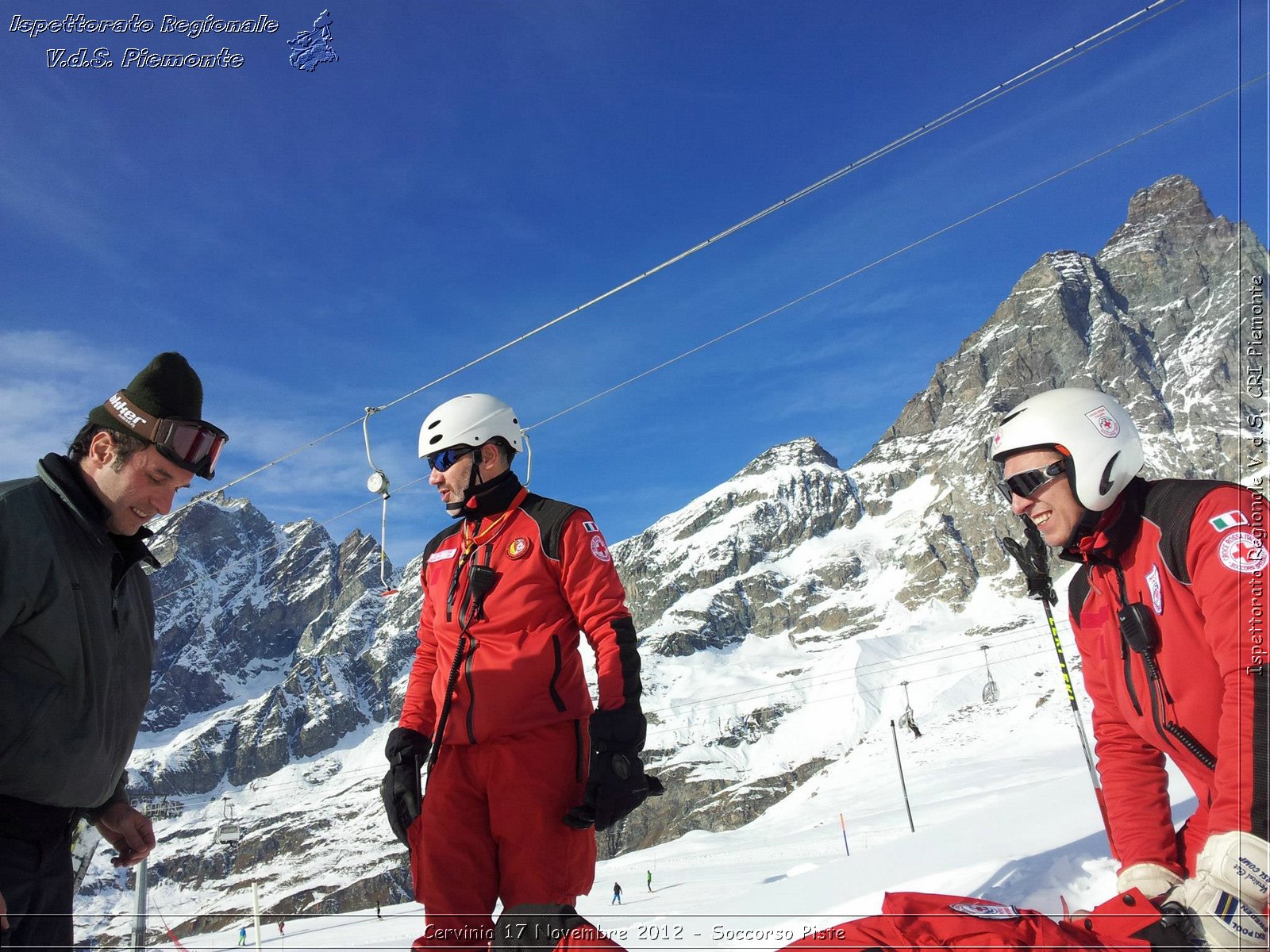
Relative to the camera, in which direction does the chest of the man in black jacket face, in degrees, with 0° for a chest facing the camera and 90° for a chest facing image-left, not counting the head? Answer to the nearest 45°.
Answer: approximately 315°
